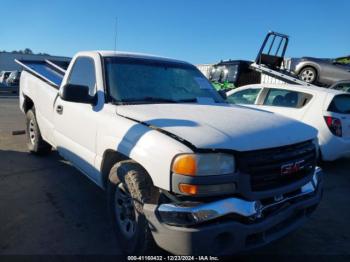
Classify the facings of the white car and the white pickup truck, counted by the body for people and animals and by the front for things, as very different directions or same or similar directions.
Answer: very different directions

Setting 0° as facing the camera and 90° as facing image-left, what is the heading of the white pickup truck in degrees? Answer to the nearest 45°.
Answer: approximately 315°

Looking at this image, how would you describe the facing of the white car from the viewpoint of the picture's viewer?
facing away from the viewer and to the left of the viewer

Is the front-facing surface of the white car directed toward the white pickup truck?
no

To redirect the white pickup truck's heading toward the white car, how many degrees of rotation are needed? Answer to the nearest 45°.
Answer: approximately 90° to its left

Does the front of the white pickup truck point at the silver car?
no

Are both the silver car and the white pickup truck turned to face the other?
no

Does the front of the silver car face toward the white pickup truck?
no
